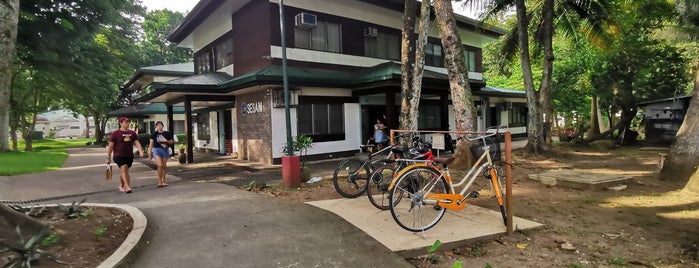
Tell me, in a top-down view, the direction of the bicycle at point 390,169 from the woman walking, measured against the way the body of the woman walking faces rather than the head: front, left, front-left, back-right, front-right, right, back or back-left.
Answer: front-left

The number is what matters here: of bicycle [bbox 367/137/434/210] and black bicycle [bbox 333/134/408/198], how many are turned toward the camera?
0

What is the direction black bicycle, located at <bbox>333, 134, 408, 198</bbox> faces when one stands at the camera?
facing away from the viewer and to the right of the viewer

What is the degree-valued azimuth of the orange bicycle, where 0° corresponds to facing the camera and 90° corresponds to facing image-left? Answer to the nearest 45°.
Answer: approximately 225°

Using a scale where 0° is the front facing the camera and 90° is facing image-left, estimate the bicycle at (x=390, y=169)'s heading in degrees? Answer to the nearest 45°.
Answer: approximately 225°

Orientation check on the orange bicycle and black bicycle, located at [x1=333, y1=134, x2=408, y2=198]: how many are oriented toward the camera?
0

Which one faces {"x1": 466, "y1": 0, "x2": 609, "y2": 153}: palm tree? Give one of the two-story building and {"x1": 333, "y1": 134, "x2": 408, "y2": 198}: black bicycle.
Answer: the black bicycle

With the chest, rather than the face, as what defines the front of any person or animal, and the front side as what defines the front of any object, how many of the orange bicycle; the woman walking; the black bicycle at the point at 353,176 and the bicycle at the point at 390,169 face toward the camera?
1

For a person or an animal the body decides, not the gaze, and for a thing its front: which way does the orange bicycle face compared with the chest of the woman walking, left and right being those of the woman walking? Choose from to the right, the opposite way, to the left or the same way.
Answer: to the left

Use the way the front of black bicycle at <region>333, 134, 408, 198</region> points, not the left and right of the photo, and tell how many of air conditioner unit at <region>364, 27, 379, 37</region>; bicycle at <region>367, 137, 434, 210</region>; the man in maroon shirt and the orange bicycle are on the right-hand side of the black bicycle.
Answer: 2

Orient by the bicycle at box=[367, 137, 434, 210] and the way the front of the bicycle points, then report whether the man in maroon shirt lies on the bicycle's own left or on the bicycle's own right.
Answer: on the bicycle's own left

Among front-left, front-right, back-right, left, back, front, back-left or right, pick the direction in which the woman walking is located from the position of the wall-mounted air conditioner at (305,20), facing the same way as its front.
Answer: right

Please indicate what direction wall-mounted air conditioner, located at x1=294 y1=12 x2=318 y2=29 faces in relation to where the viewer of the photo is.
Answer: facing the viewer and to the right of the viewer
